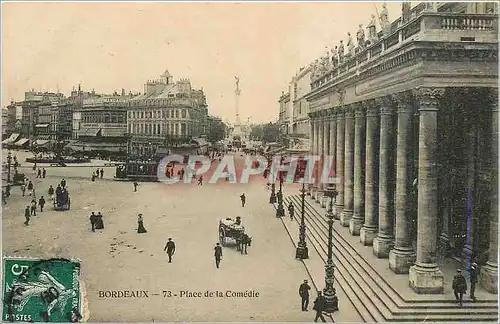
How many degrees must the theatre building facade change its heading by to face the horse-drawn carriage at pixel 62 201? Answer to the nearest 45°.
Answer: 0° — it already faces it

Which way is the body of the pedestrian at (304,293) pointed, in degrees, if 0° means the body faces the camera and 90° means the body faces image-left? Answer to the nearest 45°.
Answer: approximately 0°

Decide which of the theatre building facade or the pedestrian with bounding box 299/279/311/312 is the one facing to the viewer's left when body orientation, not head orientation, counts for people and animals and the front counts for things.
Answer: the theatre building facade

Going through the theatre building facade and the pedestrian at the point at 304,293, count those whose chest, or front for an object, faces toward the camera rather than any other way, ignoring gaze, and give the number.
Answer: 1

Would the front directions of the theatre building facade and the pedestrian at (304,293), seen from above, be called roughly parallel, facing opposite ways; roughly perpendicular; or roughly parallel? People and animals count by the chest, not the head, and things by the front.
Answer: roughly perpendicular

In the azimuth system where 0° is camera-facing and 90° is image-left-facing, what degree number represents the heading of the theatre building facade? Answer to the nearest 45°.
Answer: approximately 90°
